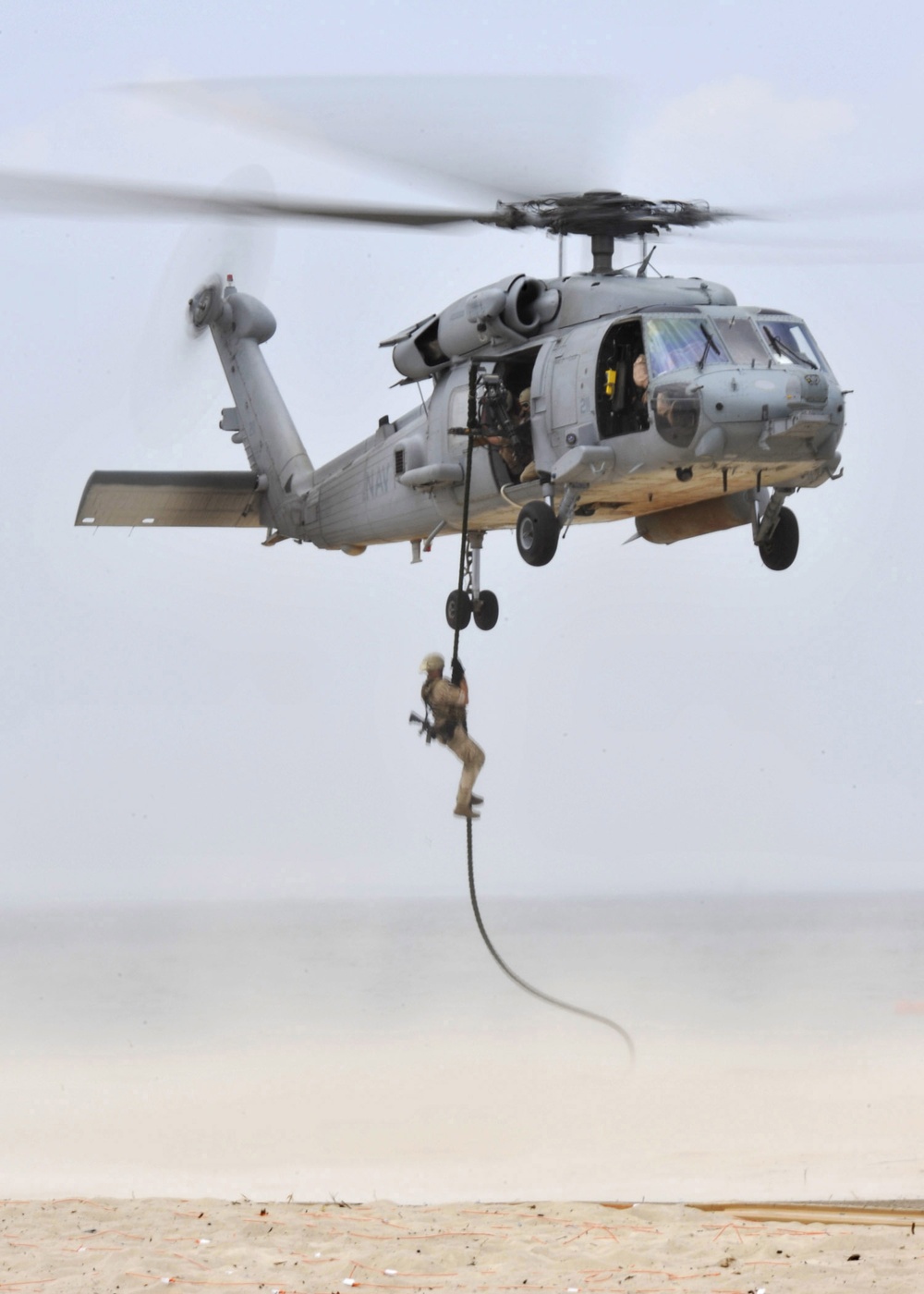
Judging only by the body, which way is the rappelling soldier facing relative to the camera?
to the viewer's right

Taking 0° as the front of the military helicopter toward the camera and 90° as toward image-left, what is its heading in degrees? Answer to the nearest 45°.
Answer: approximately 315°
